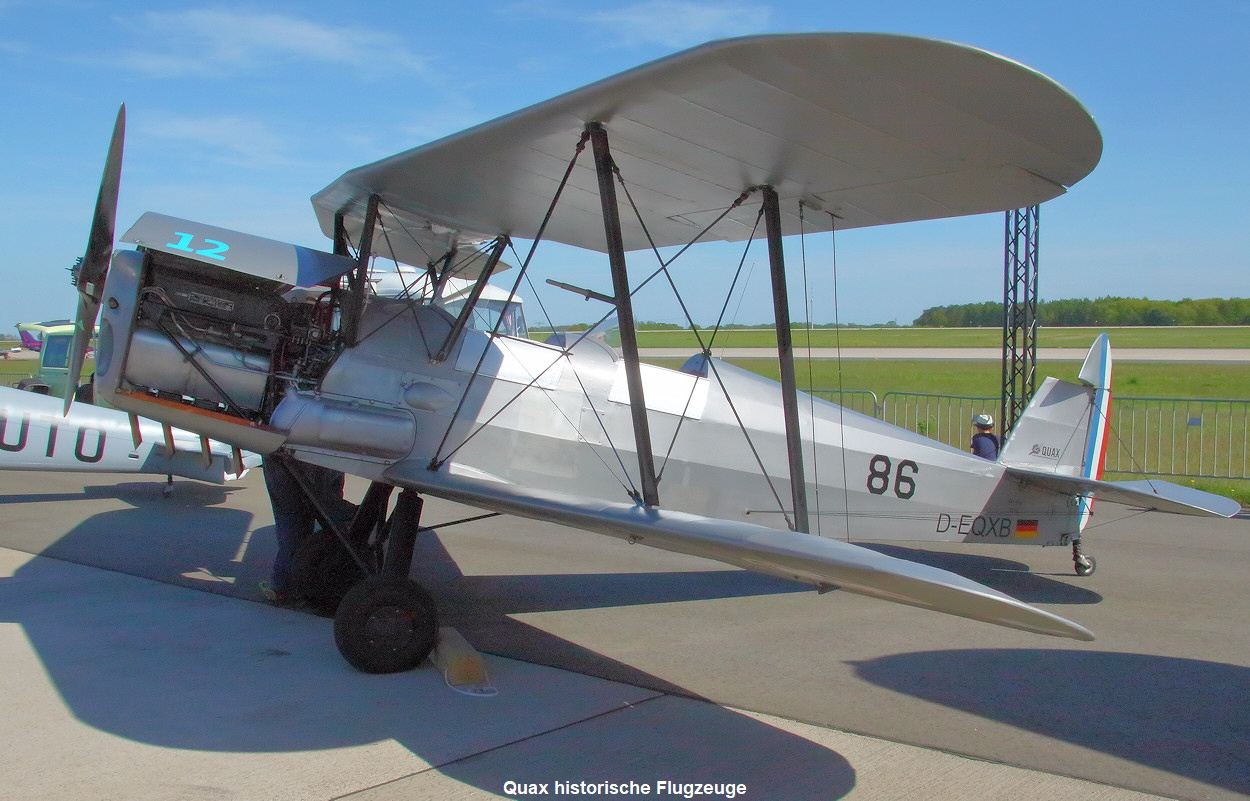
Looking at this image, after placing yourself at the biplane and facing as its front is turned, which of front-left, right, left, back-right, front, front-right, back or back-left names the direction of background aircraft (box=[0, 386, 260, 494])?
right

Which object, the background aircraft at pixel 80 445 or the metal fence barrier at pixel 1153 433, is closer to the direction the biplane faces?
the background aircraft

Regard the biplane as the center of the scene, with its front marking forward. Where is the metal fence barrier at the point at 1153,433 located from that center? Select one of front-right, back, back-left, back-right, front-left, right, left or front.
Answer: back

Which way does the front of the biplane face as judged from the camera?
facing the viewer and to the left of the viewer
